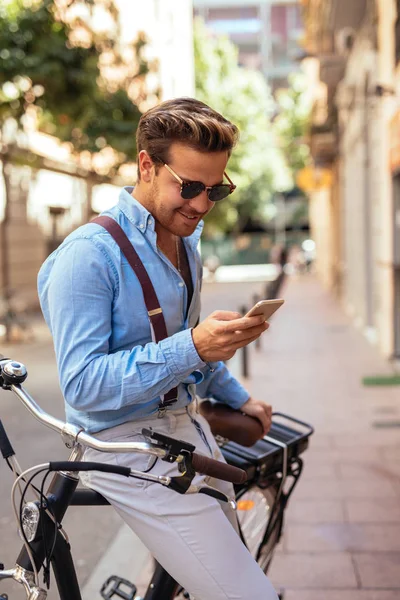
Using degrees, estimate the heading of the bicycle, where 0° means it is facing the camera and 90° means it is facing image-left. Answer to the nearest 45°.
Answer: approximately 45°

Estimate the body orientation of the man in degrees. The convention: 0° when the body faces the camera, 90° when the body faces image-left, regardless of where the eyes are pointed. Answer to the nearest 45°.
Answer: approximately 315°

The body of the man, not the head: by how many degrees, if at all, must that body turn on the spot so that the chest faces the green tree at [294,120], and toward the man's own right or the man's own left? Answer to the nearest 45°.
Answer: approximately 135° to the man's own left

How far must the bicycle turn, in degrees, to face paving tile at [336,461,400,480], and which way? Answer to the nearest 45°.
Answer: approximately 180°

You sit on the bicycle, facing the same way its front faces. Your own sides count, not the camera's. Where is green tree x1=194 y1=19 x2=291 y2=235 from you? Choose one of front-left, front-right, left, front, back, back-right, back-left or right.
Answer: back-right

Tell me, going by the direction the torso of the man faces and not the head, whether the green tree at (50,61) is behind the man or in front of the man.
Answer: behind
